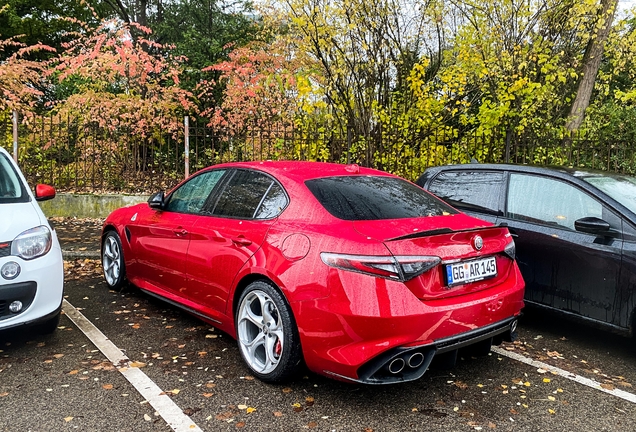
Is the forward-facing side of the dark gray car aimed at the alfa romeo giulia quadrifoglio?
no

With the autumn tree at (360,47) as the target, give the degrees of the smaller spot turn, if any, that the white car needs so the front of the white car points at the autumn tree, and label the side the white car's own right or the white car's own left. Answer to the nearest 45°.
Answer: approximately 135° to the white car's own left

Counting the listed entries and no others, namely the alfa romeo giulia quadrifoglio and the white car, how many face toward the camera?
1

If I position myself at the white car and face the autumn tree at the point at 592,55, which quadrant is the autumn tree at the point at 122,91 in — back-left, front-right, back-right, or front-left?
front-left

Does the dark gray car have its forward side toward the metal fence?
no

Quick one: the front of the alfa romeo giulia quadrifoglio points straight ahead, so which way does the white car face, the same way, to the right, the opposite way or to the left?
the opposite way

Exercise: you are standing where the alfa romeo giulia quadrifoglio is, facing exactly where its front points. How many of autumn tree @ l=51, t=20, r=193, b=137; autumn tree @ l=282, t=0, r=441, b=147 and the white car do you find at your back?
0

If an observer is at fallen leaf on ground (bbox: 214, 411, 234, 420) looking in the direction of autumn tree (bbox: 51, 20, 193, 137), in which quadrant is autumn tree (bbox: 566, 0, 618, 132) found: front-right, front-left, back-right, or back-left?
front-right

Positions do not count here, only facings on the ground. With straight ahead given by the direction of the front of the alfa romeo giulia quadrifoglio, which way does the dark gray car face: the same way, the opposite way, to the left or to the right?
the opposite way

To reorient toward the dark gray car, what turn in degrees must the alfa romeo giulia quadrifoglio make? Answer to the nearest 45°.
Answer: approximately 90° to its right

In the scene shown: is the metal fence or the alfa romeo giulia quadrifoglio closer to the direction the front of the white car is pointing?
the alfa romeo giulia quadrifoglio

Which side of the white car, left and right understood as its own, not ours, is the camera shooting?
front

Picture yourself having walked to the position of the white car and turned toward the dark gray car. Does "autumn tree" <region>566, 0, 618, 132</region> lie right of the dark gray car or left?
left

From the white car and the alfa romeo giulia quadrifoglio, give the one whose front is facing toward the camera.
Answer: the white car

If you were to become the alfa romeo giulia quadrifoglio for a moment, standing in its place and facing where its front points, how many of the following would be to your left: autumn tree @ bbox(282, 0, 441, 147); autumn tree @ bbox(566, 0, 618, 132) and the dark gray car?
0

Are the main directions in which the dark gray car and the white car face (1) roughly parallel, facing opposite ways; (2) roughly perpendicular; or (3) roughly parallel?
roughly parallel

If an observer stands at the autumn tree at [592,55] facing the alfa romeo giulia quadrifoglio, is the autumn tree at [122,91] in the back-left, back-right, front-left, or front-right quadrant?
front-right

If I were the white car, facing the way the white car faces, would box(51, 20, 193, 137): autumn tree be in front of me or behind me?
behind

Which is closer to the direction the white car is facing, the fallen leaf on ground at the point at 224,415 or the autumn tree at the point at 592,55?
the fallen leaf on ground
